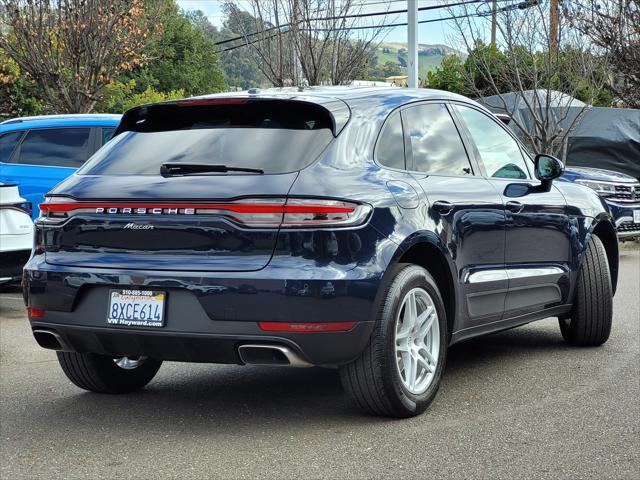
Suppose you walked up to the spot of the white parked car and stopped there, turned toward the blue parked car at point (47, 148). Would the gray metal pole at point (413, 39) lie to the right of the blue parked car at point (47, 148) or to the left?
right

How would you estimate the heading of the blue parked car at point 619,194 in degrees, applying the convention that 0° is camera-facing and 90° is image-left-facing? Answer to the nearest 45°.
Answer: approximately 315°

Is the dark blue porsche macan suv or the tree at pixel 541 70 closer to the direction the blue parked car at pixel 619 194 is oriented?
the dark blue porsche macan suv

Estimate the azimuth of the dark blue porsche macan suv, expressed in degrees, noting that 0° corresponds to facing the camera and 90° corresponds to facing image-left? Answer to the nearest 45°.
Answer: approximately 225°

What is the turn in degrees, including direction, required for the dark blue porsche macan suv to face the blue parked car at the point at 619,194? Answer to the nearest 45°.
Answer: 0° — it already faces it

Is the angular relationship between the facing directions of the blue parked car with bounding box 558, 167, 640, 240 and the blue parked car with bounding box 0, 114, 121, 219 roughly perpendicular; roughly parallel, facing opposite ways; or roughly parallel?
roughly perpendicular

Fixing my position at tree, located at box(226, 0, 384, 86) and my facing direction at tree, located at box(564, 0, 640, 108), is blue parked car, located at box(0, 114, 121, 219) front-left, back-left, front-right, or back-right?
back-right

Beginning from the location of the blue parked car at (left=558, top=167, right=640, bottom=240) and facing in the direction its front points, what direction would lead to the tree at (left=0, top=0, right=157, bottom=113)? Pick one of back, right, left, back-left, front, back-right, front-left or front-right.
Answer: back-right
